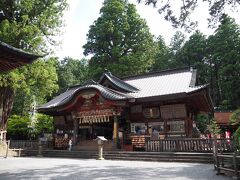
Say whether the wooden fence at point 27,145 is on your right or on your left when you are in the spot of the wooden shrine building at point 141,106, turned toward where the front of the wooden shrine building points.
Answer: on your right

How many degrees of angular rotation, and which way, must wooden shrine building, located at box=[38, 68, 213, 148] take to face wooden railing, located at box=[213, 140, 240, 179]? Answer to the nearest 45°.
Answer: approximately 45° to its left

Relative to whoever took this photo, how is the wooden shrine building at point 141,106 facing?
facing the viewer and to the left of the viewer

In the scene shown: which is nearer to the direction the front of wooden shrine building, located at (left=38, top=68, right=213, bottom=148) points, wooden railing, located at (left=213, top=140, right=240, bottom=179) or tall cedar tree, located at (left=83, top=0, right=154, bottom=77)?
the wooden railing

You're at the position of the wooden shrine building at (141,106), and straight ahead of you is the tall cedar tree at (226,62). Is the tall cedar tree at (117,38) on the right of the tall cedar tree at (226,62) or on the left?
left

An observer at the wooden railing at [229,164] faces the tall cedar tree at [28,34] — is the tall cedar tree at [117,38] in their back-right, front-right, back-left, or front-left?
front-right

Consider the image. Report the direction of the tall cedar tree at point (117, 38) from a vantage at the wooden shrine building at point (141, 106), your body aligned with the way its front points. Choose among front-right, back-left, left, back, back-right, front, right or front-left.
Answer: back-right

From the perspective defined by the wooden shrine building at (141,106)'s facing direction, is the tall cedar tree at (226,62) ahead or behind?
behind
